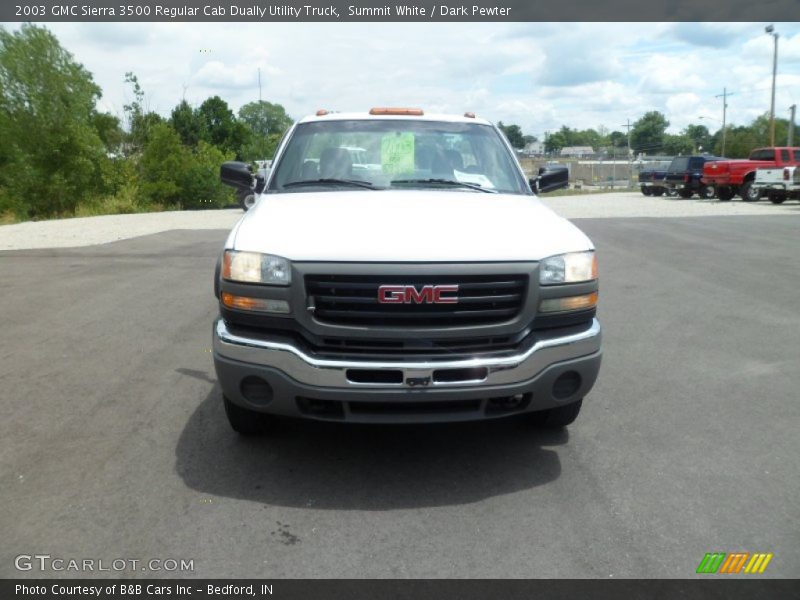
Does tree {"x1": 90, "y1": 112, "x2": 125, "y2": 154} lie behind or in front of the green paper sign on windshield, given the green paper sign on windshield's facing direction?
behind

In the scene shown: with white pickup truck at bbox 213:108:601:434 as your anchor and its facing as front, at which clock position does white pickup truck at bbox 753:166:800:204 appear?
white pickup truck at bbox 753:166:800:204 is roughly at 7 o'clock from white pickup truck at bbox 213:108:601:434.

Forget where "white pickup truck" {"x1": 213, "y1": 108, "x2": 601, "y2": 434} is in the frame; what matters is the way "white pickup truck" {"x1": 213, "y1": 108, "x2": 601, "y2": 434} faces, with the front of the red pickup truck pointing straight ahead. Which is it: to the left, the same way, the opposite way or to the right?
to the right

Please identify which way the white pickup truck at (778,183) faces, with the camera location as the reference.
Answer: facing away from the viewer and to the right of the viewer

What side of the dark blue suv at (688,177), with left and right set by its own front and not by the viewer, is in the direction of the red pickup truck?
right

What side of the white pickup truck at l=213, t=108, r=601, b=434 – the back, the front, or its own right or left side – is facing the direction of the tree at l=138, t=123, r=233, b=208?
back

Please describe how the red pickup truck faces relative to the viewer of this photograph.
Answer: facing away from the viewer and to the right of the viewer

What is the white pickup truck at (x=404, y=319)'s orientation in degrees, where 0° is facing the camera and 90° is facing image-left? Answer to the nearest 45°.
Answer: approximately 0°

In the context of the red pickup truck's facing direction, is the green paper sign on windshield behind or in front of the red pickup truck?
behind

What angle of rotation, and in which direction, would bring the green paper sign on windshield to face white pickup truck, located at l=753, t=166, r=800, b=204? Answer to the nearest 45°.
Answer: approximately 135° to its left

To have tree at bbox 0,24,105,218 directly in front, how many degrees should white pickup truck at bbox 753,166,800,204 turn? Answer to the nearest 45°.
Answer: approximately 135° to its left
